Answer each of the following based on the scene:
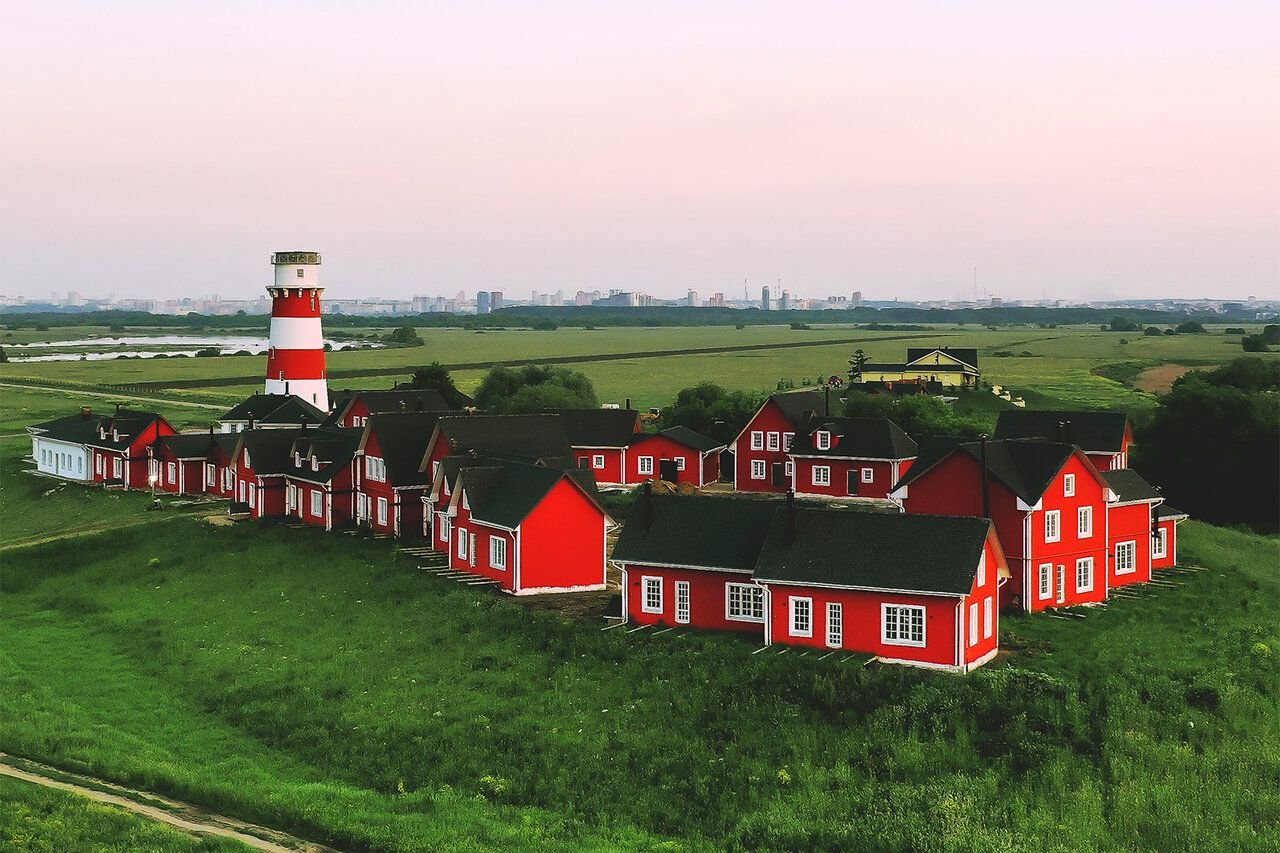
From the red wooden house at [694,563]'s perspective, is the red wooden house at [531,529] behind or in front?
behind

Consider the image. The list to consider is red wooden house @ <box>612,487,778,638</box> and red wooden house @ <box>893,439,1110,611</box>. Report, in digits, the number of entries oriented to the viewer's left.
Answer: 0

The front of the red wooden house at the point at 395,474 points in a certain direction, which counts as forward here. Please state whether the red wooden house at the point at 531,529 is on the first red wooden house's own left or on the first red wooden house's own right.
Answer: on the first red wooden house's own left

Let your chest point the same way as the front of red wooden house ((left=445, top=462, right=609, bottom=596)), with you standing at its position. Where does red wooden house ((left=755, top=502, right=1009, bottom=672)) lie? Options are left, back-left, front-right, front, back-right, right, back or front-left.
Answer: left

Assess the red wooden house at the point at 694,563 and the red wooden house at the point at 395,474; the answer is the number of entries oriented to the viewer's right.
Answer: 0

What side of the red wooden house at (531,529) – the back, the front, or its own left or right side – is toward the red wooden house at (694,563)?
left

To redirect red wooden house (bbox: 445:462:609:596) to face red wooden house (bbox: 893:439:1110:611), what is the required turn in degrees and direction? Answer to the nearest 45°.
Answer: approximately 135° to its left

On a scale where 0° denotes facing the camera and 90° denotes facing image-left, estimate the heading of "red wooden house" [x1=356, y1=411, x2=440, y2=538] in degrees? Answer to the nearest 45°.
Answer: approximately 45°

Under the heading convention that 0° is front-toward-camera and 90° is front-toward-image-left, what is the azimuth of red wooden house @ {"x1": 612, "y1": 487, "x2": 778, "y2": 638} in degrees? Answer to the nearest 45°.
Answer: approximately 0°

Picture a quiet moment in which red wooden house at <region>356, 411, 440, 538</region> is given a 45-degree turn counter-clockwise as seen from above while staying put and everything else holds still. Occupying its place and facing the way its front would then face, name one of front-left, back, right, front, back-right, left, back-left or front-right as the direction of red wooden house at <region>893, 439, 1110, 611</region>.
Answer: front-left

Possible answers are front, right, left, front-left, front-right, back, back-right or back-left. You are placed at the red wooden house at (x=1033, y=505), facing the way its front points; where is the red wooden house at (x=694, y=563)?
right
